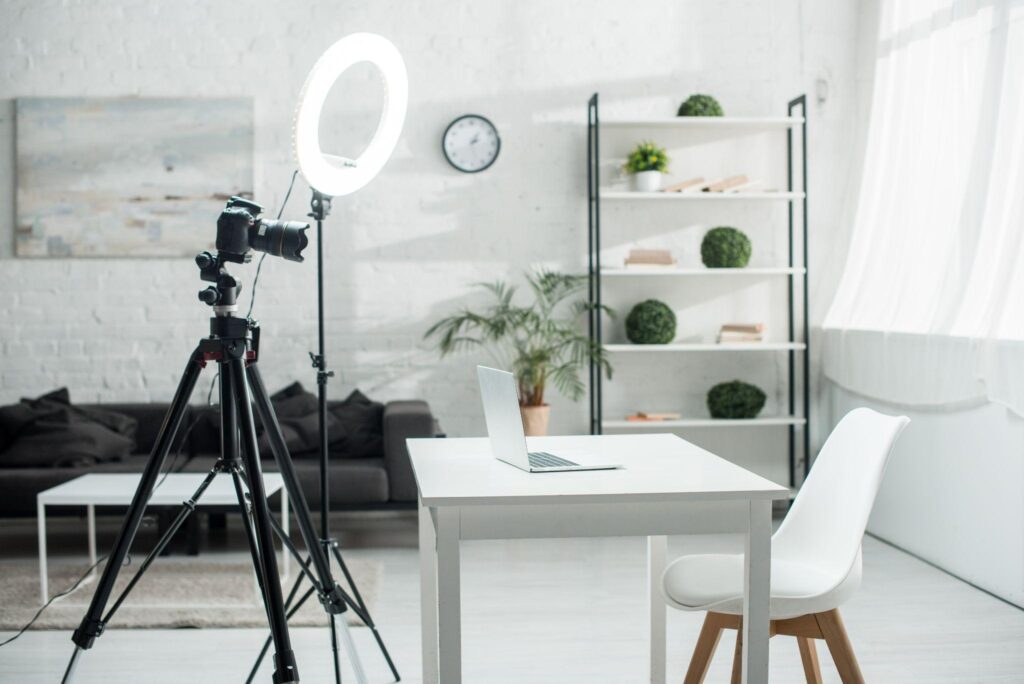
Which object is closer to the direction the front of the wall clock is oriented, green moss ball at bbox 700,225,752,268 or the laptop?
the laptop

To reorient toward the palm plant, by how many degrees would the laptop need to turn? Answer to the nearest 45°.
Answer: approximately 90° to its left

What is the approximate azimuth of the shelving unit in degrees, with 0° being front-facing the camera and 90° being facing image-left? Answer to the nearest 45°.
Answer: approximately 0°

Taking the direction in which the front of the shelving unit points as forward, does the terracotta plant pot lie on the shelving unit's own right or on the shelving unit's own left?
on the shelving unit's own right

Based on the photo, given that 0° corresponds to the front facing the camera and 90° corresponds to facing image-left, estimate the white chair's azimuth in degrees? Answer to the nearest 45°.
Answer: approximately 90°

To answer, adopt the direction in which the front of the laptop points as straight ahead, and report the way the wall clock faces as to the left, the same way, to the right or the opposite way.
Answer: to the right

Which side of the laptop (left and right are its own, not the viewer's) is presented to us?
right

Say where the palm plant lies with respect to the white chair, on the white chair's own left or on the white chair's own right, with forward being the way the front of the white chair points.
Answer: on the white chair's own right

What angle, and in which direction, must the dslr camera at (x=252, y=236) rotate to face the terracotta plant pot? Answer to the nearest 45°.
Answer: approximately 45° to its left

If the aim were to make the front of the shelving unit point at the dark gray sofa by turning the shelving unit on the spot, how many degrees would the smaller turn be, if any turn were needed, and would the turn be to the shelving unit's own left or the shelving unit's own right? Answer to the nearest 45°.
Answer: approximately 45° to the shelving unit's own right
